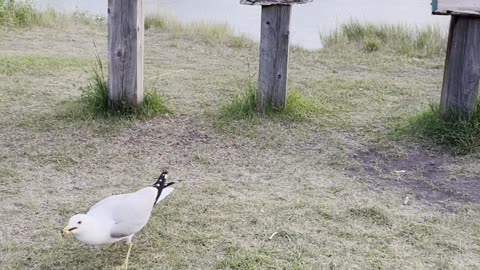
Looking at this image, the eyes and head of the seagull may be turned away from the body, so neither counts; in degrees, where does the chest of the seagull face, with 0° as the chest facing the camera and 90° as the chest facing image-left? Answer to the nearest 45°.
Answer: approximately 90°

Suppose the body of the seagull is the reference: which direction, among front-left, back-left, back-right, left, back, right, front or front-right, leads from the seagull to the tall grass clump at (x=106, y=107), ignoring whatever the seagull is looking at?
right

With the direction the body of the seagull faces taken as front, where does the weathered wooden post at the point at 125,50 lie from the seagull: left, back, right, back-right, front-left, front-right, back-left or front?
right

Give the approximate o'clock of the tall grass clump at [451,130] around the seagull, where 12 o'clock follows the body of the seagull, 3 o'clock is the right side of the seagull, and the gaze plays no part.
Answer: The tall grass clump is roughly at 5 o'clock from the seagull.

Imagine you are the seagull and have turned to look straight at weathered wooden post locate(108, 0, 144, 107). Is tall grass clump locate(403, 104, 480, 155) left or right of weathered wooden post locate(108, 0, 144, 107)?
right

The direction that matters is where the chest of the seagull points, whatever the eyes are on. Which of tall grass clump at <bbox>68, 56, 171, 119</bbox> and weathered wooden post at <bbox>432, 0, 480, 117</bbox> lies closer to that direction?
the tall grass clump

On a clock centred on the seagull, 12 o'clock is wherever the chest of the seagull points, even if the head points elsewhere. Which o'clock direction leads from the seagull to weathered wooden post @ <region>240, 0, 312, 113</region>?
The weathered wooden post is roughly at 4 o'clock from the seagull.

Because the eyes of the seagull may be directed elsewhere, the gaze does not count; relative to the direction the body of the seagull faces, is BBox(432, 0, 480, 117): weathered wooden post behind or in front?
behind
